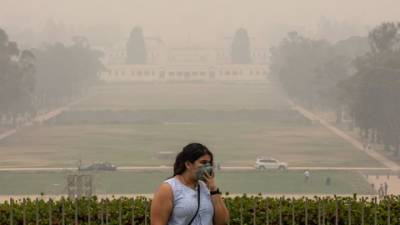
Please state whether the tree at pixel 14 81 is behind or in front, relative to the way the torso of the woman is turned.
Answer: behind

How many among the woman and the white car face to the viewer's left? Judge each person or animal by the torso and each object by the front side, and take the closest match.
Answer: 0

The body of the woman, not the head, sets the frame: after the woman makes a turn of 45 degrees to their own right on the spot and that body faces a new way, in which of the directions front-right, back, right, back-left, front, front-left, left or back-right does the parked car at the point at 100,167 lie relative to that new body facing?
back

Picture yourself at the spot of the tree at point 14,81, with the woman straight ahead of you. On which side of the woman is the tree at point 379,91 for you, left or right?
left

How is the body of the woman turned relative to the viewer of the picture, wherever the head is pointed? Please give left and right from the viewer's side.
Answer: facing the viewer and to the right of the viewer

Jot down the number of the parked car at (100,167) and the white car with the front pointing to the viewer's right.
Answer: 1

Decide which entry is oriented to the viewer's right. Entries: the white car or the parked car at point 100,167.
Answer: the white car

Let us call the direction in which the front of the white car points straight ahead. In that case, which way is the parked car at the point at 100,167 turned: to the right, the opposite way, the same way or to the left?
the opposite way

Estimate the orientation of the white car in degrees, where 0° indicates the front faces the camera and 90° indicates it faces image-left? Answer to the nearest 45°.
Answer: approximately 270°

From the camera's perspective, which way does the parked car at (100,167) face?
to the viewer's left

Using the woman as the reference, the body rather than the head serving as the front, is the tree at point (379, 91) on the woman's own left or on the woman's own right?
on the woman's own left
